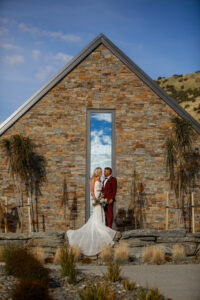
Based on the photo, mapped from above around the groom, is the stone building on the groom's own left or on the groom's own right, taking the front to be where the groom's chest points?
on the groom's own right

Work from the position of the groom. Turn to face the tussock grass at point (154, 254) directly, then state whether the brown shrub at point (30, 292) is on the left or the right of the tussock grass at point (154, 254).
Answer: right

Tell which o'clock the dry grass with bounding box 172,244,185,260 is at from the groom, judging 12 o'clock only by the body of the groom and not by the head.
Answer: The dry grass is roughly at 9 o'clock from the groom.

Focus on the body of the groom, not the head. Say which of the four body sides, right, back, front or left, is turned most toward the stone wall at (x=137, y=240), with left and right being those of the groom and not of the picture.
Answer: left

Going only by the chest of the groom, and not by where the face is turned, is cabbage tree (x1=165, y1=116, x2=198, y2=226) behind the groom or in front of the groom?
behind

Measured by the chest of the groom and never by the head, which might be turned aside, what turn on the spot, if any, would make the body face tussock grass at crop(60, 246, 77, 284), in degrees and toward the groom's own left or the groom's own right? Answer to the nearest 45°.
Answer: approximately 45° to the groom's own left

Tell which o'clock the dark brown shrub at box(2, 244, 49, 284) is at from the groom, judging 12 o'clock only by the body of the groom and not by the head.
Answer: The dark brown shrub is roughly at 11 o'clock from the groom.

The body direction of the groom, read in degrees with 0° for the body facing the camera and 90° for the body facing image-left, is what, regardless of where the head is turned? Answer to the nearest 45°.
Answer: approximately 45°
